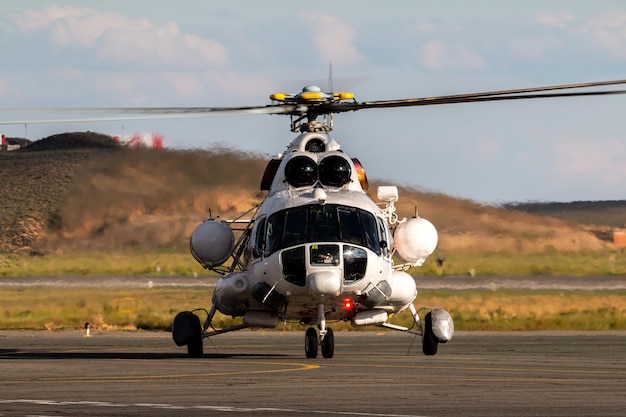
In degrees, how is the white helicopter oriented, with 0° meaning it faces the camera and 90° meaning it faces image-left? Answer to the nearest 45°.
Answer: approximately 0°
